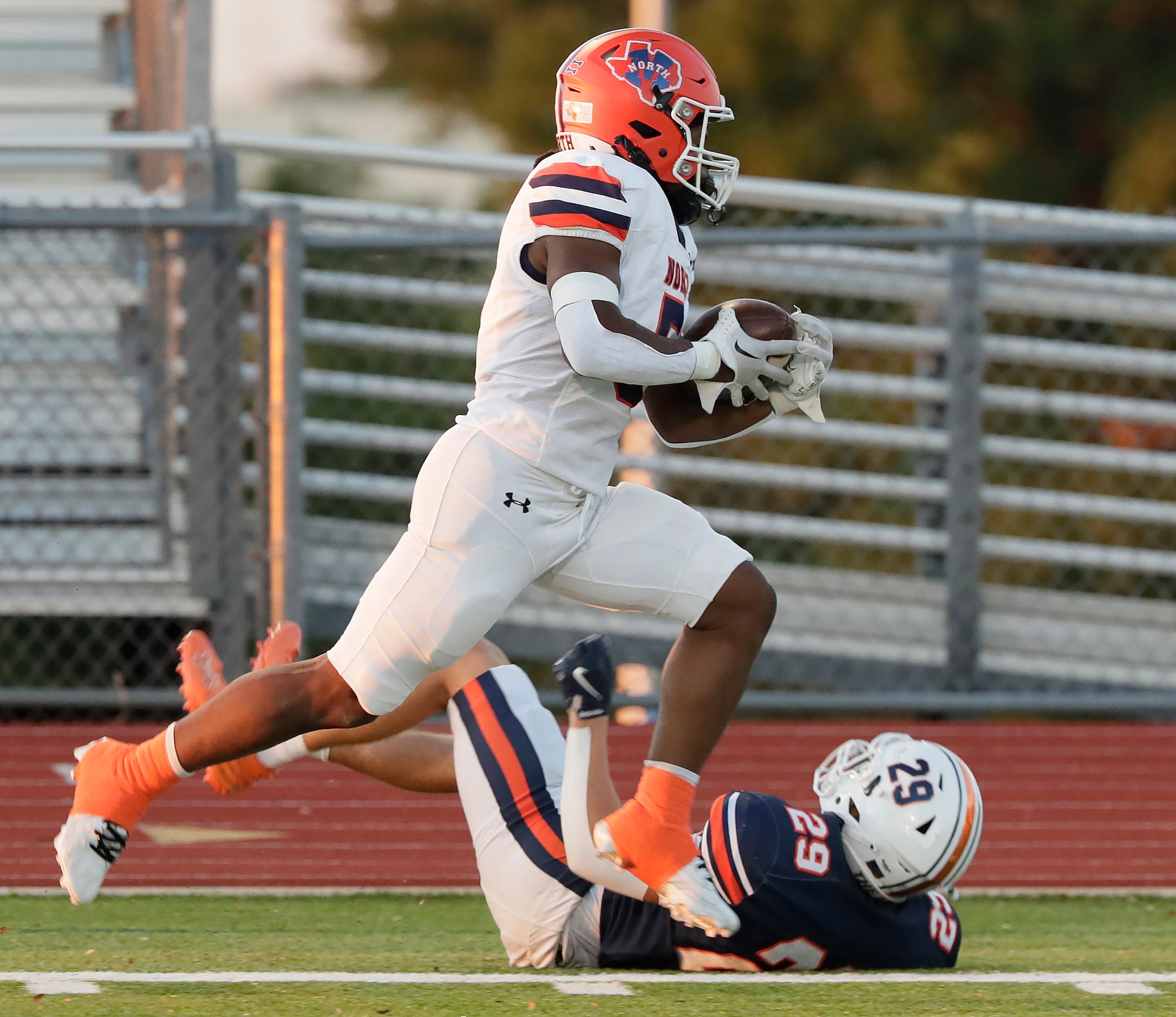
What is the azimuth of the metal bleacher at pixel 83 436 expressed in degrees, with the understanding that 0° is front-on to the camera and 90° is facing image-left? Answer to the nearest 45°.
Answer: approximately 0°
